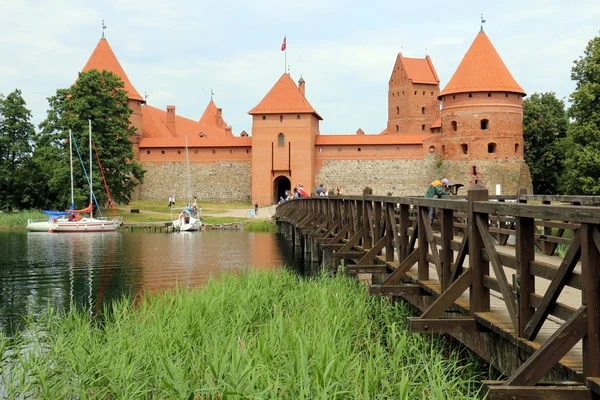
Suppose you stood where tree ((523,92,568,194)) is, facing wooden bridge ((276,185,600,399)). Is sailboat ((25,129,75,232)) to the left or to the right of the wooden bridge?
right

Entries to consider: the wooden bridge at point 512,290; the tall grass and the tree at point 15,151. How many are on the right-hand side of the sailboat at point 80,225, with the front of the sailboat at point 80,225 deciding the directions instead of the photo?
2

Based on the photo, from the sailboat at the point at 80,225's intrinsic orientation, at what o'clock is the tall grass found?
The tall grass is roughly at 3 o'clock from the sailboat.

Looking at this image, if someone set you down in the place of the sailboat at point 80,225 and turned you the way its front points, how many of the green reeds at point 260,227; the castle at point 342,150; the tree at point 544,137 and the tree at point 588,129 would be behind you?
0

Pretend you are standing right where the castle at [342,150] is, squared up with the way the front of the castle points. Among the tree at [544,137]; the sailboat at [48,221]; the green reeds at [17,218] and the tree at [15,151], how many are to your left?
1

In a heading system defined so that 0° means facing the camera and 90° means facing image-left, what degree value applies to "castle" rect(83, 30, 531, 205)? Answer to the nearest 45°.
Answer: approximately 0°

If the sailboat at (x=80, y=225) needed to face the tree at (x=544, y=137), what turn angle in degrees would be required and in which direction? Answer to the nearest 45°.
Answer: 0° — it already faces it

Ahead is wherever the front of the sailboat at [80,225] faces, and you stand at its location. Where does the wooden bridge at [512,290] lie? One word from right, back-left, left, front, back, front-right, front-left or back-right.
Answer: right

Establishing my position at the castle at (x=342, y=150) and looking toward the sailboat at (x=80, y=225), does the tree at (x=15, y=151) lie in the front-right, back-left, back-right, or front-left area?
front-right

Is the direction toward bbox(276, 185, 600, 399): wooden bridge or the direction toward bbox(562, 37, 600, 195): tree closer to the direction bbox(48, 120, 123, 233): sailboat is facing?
the tree

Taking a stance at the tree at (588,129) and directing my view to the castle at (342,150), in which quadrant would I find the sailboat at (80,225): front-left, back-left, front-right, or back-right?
front-left

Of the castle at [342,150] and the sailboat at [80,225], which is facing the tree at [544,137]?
the sailboat

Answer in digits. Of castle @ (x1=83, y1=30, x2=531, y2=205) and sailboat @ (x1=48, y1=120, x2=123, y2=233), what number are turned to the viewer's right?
1

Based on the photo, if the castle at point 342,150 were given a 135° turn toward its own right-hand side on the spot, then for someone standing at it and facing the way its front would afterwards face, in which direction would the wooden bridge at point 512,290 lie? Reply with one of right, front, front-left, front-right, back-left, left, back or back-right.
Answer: back-left

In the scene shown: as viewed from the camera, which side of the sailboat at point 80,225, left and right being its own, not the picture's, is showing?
right
